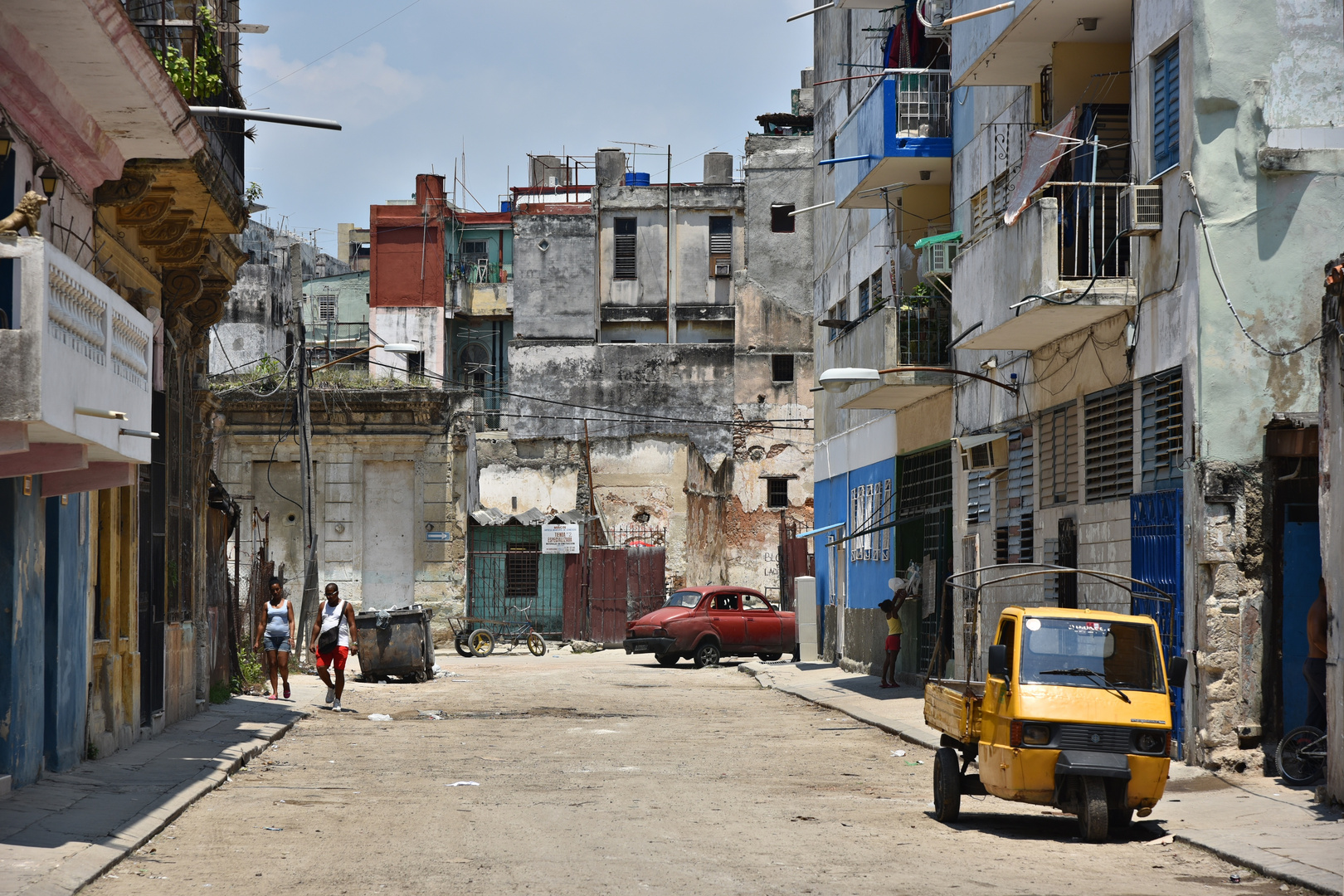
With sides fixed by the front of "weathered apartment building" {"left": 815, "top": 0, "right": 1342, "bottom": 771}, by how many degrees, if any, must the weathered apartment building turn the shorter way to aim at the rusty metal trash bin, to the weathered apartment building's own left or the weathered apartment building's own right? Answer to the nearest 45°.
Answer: approximately 90° to the weathered apartment building's own right

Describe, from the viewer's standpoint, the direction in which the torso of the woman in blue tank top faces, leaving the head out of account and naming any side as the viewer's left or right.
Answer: facing the viewer

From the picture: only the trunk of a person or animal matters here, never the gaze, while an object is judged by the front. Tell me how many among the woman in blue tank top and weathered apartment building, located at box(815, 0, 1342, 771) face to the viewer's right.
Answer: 0

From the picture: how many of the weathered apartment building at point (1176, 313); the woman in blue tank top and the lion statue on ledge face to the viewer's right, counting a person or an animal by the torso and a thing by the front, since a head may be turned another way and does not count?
1

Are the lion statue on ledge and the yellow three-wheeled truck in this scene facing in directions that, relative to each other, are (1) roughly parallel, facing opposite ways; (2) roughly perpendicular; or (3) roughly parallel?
roughly perpendicular

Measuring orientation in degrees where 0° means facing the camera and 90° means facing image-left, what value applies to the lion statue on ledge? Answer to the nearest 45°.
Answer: approximately 270°

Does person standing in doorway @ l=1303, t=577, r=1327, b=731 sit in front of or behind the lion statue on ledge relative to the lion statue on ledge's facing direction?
in front

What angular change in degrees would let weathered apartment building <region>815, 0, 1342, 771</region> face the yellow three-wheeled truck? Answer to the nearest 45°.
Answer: approximately 45° to its left

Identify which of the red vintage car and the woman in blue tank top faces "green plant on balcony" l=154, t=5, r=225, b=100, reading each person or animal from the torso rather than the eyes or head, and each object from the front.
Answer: the woman in blue tank top

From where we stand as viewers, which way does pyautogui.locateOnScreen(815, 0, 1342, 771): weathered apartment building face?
facing the viewer and to the left of the viewer

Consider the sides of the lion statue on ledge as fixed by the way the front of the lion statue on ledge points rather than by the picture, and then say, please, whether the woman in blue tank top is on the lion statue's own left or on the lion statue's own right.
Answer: on the lion statue's own left

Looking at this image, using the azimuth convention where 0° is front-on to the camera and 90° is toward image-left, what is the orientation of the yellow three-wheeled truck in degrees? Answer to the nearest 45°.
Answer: approximately 315°

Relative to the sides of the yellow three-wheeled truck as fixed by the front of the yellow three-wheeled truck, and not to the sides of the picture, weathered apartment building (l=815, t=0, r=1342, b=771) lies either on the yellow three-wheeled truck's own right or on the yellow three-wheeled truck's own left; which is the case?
on the yellow three-wheeled truck's own left
